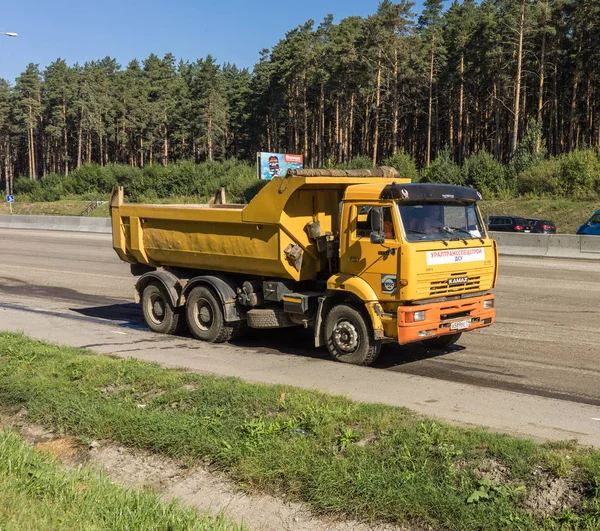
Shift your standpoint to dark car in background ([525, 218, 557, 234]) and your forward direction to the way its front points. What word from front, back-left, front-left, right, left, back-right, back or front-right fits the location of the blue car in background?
back

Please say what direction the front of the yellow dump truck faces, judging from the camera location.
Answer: facing the viewer and to the right of the viewer

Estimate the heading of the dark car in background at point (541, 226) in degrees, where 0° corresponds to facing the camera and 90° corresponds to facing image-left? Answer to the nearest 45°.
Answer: approximately 135°

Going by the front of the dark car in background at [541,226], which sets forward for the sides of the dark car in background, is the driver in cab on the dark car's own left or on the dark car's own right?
on the dark car's own left

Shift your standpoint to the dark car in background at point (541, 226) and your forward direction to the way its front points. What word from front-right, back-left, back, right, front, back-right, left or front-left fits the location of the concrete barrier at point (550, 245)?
back-left

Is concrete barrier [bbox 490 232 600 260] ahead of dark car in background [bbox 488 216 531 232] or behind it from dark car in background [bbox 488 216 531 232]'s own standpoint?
behind

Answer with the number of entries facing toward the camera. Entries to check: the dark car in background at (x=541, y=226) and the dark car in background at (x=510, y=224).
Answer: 0

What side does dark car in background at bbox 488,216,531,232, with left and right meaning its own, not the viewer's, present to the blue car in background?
back

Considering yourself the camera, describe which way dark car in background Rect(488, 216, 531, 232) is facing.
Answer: facing away from the viewer and to the left of the viewer

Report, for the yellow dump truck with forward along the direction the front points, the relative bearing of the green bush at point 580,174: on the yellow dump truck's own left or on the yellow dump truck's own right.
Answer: on the yellow dump truck's own left

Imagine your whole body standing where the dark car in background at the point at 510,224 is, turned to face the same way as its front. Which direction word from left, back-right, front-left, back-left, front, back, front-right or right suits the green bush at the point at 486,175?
front-right

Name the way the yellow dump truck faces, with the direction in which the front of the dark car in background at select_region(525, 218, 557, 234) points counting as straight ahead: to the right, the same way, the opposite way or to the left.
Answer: the opposite way
